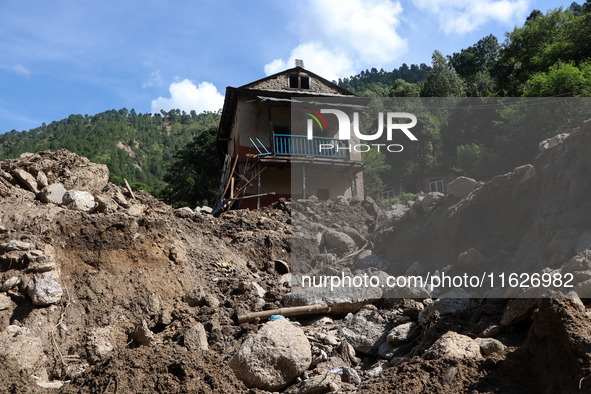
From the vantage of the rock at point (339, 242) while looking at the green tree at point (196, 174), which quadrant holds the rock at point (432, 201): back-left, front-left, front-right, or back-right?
front-right

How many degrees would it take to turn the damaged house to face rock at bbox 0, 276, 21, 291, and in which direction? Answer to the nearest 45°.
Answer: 0° — it already faces it

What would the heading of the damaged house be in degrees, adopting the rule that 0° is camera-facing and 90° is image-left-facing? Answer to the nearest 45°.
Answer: approximately 0°

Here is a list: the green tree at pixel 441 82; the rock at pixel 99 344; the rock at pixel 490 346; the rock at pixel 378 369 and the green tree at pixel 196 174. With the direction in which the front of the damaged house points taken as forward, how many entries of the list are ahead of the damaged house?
3

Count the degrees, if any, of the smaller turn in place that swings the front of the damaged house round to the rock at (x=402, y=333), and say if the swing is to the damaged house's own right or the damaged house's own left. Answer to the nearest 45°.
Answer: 0° — it already faces it

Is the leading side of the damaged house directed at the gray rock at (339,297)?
yes
